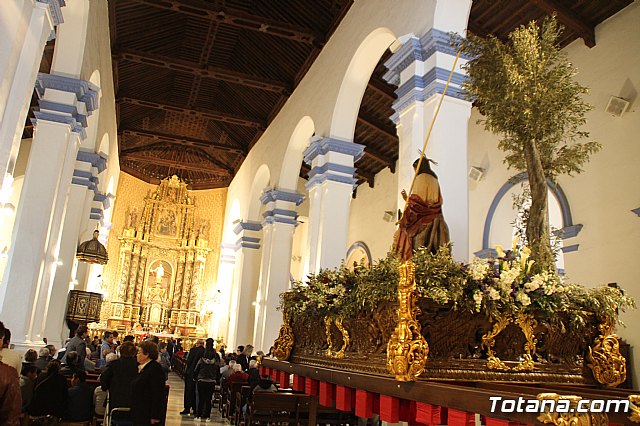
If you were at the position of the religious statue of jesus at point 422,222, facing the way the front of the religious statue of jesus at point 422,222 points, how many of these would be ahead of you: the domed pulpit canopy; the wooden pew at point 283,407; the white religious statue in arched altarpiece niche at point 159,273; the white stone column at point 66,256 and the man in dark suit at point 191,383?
5

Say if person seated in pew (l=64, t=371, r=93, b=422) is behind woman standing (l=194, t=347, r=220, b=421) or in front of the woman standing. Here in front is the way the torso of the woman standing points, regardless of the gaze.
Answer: behind

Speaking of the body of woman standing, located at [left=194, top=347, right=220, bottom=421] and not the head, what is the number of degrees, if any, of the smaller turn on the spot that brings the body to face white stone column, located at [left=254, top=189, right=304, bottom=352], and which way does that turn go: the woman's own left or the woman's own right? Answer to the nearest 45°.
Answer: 0° — they already face it

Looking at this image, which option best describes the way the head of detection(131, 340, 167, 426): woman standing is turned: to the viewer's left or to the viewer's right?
to the viewer's left

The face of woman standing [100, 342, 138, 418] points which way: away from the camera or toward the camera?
away from the camera

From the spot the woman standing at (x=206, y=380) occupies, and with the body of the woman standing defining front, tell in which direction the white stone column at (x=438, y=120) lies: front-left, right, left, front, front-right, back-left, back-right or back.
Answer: back-right

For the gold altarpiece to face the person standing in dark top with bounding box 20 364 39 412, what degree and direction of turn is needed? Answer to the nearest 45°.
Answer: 0° — it already faces them

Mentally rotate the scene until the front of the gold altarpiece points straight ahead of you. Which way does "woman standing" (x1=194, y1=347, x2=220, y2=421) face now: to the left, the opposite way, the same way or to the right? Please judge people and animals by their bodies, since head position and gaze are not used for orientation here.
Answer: the opposite way

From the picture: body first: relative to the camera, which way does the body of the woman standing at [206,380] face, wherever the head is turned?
away from the camera

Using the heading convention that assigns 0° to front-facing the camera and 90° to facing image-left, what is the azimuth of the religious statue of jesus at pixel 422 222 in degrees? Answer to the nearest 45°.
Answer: approximately 135°

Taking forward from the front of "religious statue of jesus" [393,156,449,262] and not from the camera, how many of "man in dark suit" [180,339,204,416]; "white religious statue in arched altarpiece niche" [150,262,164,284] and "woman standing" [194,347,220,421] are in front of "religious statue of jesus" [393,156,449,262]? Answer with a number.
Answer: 3

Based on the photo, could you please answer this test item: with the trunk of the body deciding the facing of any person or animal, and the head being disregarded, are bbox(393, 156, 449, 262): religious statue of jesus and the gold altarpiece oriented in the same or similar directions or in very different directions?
very different directions
